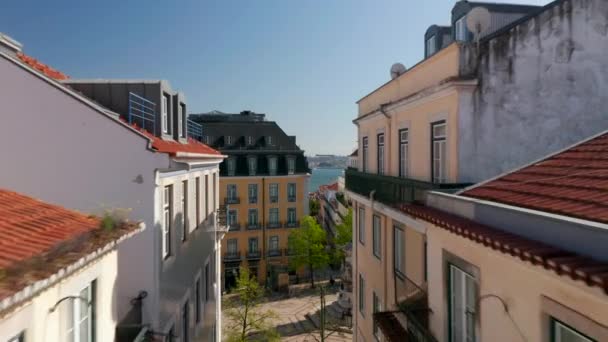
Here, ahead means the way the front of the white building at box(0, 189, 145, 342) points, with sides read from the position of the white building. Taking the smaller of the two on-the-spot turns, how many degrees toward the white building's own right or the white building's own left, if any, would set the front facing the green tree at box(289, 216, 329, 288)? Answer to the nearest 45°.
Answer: approximately 90° to the white building's own left

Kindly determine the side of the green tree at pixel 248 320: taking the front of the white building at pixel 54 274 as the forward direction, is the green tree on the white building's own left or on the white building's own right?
on the white building's own left

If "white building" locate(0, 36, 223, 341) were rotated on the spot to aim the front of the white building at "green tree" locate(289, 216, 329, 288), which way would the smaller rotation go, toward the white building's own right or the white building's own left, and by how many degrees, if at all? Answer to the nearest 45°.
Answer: approximately 45° to the white building's own left

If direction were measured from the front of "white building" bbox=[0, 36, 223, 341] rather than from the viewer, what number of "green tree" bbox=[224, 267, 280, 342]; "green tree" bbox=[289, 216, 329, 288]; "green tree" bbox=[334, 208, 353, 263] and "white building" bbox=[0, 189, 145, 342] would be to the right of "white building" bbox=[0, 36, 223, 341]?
1

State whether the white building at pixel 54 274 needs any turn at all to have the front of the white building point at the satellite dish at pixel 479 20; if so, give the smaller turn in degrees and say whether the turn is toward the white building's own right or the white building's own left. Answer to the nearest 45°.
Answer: approximately 45° to the white building's own left

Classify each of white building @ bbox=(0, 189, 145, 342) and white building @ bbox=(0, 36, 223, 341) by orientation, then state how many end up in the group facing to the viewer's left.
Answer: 0

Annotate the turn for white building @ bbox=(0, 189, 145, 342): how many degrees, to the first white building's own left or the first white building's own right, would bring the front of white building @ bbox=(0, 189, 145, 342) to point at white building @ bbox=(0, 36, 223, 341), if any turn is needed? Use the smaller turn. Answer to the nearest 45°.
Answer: approximately 135° to the first white building's own left

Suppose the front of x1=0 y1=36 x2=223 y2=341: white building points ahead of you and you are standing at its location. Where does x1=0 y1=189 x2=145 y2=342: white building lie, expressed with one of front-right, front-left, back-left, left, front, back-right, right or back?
right

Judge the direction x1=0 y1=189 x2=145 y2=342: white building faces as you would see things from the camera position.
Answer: facing the viewer and to the right of the viewer

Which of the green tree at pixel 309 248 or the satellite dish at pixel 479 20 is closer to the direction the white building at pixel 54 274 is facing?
the satellite dish

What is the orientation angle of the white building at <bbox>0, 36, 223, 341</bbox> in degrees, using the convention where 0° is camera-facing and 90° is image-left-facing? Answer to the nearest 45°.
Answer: approximately 270°

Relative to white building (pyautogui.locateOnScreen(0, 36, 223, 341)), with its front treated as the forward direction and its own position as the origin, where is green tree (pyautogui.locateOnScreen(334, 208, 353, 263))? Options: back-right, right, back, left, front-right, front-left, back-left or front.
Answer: front-left

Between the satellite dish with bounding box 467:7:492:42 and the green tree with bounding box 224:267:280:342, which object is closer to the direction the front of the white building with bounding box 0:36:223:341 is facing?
the satellite dish
